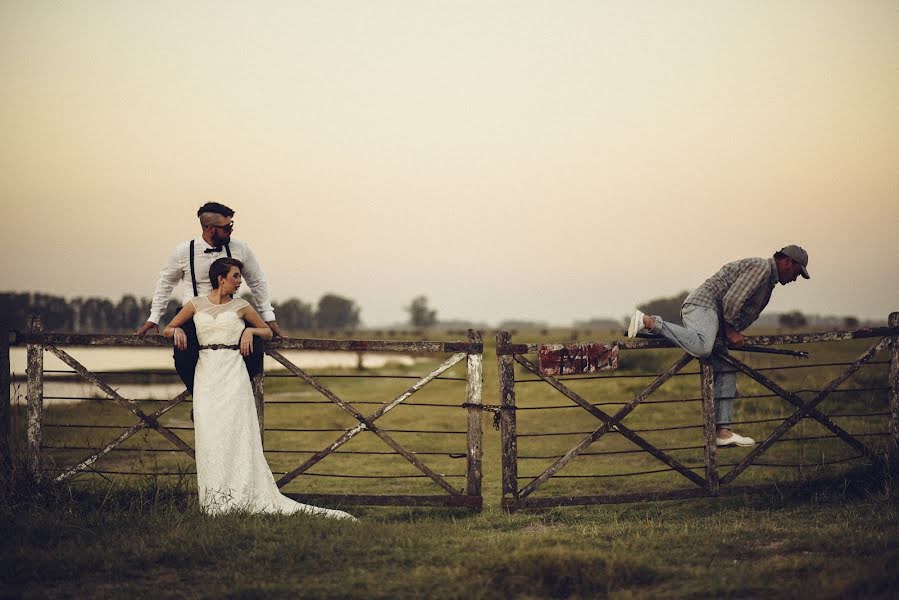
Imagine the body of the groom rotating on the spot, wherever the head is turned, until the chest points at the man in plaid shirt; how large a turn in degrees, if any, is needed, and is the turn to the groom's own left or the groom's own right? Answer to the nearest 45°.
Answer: approximately 90° to the groom's own left

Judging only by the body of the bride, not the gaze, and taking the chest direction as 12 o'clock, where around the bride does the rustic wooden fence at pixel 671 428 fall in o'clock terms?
The rustic wooden fence is roughly at 9 o'clock from the bride.

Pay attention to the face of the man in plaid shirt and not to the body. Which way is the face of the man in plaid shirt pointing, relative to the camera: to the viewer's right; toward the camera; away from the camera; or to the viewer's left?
to the viewer's right

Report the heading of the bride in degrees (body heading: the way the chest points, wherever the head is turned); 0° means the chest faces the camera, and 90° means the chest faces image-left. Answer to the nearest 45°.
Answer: approximately 0°

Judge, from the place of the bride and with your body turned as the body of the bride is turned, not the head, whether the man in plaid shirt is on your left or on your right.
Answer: on your left

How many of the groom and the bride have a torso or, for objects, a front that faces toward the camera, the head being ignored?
2
